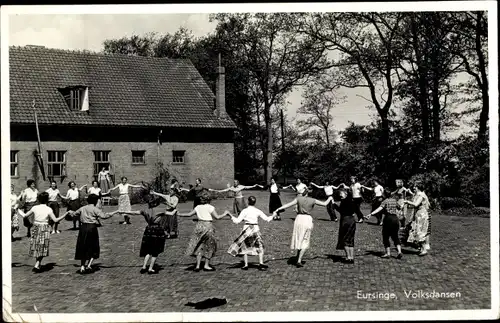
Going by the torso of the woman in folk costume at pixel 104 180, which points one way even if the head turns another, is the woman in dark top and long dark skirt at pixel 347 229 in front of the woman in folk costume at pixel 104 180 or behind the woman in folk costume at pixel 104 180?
in front

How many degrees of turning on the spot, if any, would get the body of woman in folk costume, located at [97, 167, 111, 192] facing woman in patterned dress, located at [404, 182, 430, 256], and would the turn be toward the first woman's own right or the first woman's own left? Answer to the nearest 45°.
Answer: approximately 45° to the first woman's own left

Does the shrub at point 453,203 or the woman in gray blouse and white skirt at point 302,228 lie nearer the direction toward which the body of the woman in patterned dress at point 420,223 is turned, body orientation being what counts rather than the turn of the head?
the woman in gray blouse and white skirt

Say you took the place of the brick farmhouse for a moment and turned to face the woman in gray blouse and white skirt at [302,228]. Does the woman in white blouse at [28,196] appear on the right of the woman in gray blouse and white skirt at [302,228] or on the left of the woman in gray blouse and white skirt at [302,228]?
right

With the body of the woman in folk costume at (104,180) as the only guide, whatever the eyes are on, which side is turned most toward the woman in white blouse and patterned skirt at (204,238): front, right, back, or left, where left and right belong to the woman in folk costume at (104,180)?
front

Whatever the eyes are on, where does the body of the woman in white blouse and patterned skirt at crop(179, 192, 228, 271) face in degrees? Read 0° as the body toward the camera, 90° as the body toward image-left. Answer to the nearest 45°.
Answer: approximately 180°

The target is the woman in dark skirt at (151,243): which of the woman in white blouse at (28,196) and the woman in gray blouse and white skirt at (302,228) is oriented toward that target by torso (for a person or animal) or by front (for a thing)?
the woman in white blouse at (28,196)

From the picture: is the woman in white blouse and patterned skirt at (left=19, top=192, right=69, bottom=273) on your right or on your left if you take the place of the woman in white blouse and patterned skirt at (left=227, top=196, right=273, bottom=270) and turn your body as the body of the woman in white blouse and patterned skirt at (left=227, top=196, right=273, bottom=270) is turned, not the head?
on your left

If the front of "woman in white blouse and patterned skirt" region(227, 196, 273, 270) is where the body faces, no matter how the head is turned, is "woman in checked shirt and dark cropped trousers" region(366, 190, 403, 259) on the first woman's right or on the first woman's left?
on the first woman's right

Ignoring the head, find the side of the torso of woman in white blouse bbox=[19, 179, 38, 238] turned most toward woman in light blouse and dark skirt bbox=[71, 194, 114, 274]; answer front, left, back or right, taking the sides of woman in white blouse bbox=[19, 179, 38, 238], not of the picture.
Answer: front

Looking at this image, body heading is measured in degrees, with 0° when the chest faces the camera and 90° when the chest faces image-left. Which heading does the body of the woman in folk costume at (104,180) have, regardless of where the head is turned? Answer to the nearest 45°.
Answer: approximately 0°

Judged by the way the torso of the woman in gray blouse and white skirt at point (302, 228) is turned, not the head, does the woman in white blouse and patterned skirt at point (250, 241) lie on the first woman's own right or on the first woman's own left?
on the first woman's own left

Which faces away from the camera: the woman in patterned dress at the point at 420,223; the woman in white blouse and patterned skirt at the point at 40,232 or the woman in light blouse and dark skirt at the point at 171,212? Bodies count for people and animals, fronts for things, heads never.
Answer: the woman in white blouse and patterned skirt at the point at 40,232
